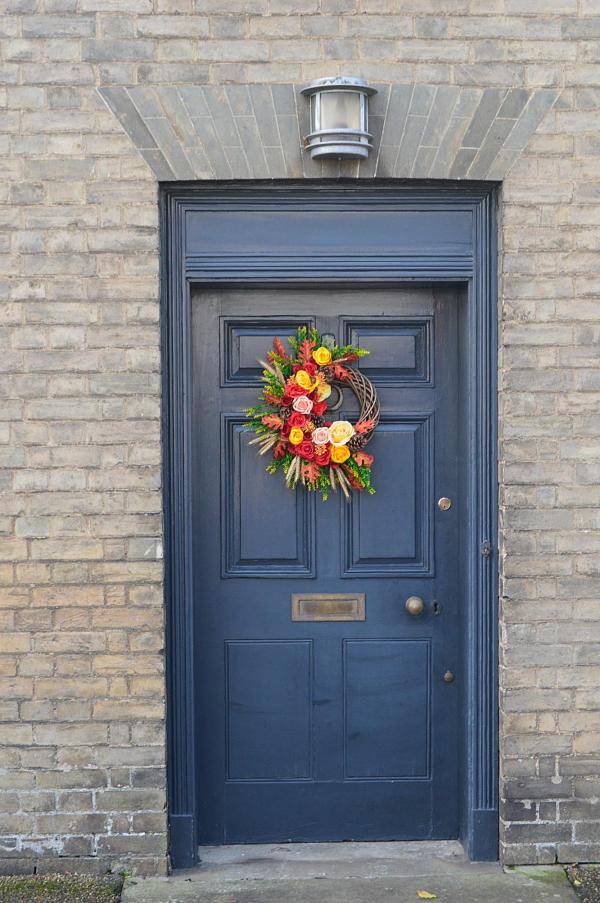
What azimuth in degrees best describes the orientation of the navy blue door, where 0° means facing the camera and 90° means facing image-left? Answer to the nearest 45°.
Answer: approximately 0°

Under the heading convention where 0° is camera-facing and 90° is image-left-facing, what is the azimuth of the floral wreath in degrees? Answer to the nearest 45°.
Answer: approximately 0°
